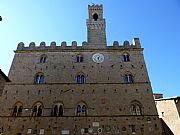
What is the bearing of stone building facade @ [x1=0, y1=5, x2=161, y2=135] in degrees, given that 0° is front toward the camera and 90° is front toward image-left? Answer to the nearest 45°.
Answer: approximately 0°

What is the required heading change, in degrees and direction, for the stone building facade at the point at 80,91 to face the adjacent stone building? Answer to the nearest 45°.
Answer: approximately 90° to its left
